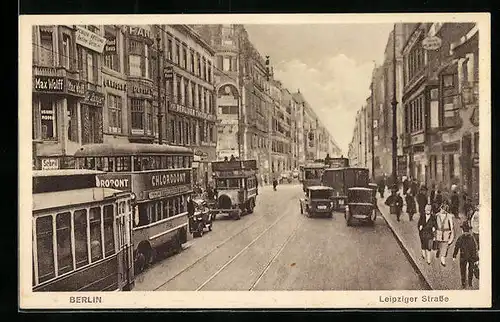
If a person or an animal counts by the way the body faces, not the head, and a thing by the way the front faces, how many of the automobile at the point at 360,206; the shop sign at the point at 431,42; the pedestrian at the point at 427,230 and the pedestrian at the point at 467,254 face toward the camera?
2

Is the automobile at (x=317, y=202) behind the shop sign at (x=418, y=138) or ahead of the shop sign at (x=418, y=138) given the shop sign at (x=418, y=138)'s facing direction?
ahead

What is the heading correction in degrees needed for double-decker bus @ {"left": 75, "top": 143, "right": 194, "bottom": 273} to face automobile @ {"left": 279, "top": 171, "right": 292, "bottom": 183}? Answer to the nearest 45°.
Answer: approximately 135° to its left

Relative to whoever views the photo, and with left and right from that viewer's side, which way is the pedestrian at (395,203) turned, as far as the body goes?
facing away from the viewer

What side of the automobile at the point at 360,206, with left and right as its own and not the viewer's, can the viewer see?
back

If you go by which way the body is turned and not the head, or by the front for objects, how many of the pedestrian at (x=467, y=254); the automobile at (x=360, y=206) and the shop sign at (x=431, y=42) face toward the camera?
1

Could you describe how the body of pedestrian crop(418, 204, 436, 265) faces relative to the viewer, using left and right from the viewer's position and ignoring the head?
facing the viewer

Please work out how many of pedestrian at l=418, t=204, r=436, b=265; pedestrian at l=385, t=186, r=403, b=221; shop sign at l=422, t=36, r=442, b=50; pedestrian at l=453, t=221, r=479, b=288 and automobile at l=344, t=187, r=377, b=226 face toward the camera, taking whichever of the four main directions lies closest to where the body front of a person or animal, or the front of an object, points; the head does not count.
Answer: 2
